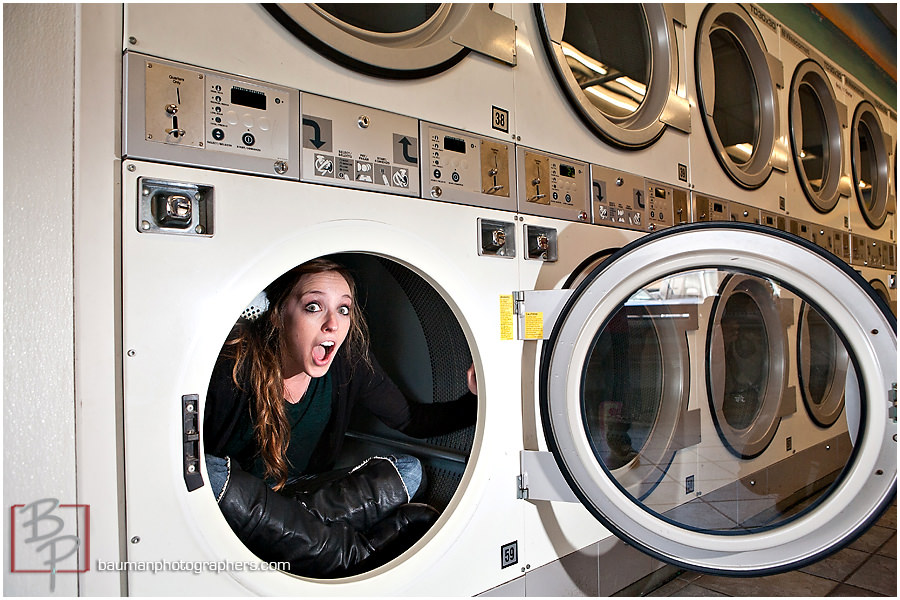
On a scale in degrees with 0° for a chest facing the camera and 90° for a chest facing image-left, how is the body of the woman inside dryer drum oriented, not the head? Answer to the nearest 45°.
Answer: approximately 0°

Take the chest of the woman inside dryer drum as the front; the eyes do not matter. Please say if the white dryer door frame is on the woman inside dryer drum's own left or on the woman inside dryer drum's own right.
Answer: on the woman inside dryer drum's own left
